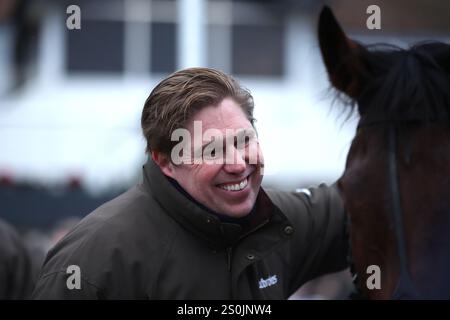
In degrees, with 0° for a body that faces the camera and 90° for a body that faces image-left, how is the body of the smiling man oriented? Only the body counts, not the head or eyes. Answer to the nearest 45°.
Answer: approximately 315°

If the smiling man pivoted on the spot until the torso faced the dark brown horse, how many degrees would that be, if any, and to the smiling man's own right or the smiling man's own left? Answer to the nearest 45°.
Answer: approximately 45° to the smiling man's own left
